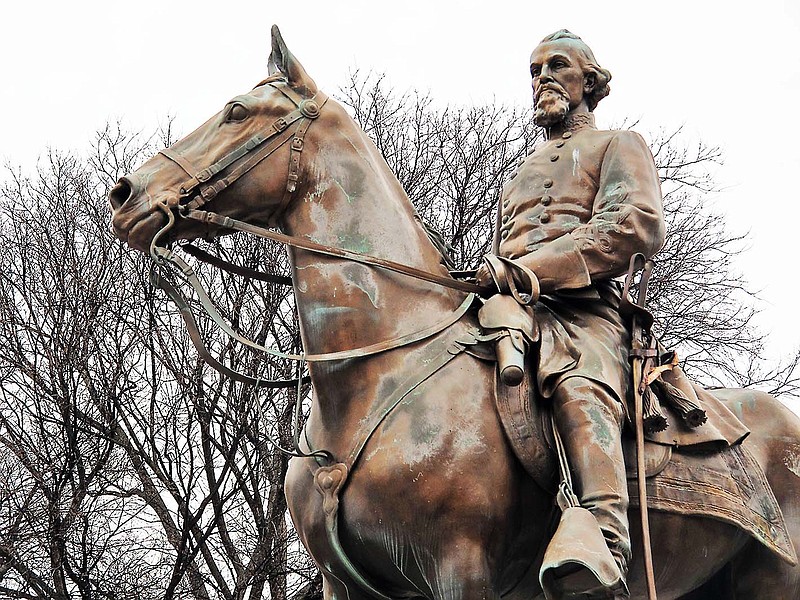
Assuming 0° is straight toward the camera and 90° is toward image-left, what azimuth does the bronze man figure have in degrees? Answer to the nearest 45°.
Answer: approximately 45°

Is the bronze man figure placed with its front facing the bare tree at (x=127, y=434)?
no
